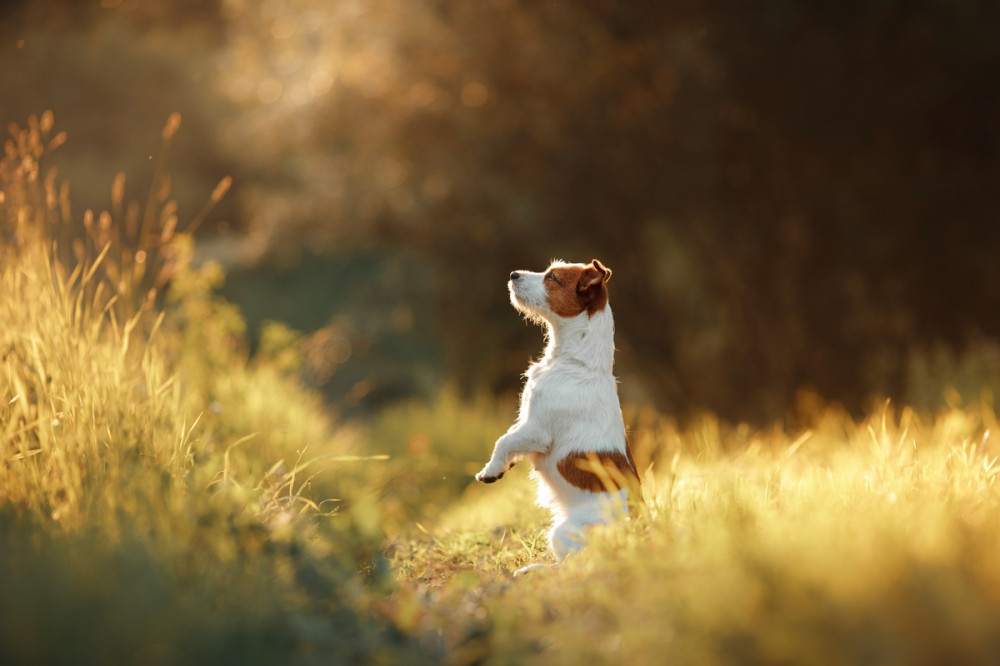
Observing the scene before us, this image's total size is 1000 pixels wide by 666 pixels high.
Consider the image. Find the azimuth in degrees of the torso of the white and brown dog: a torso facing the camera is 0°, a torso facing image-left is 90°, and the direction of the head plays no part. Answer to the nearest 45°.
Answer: approximately 90°
